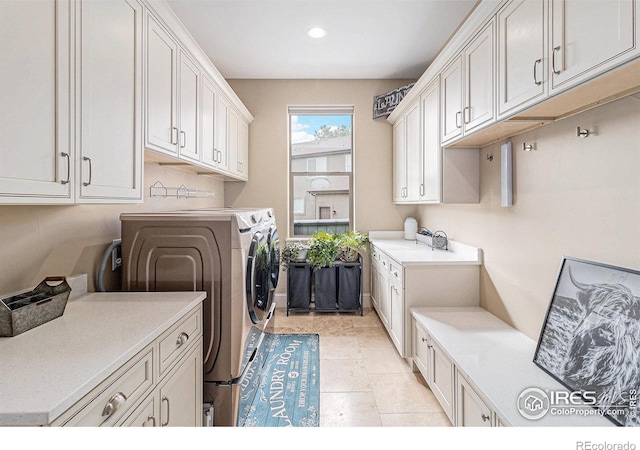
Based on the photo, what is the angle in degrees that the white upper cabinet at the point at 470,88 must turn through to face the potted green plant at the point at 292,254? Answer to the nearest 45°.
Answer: approximately 90° to its right

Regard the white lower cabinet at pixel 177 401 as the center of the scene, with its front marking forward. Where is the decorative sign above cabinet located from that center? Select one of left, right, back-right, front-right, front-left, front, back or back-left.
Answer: left

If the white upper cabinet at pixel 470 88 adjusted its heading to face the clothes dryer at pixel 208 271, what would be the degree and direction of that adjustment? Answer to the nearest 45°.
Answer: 0° — it already faces it

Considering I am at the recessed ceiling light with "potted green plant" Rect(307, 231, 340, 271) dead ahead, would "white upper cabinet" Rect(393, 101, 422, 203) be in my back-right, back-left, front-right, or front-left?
front-right

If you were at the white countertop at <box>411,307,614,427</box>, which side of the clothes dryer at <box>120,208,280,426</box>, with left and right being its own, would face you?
front

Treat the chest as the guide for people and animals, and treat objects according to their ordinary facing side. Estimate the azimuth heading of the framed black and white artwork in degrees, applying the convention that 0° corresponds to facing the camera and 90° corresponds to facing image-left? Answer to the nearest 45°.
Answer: approximately 45°

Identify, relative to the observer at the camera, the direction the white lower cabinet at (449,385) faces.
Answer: facing the viewer and to the left of the viewer

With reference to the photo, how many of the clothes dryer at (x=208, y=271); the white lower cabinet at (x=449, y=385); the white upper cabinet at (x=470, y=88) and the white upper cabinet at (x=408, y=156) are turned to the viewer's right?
1

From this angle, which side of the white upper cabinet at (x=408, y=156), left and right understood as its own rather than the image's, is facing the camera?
left

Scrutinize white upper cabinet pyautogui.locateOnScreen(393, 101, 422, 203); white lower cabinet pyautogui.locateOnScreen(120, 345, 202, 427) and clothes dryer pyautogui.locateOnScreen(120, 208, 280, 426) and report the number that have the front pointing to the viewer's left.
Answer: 1

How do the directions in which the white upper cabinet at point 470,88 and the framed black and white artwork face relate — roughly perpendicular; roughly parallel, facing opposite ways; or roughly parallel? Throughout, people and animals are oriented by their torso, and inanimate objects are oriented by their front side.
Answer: roughly parallel

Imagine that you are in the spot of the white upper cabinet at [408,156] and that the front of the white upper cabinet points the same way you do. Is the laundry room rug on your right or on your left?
on your left

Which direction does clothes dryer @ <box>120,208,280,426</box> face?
to the viewer's right

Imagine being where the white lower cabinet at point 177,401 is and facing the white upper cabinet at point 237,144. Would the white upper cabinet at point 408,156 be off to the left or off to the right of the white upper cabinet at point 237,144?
right

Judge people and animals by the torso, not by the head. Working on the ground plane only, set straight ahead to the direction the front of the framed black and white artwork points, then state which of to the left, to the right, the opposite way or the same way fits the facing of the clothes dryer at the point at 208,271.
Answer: the opposite way

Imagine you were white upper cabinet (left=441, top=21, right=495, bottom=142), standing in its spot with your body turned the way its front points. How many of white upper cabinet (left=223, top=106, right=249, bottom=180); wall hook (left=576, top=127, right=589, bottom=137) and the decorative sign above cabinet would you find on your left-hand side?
1

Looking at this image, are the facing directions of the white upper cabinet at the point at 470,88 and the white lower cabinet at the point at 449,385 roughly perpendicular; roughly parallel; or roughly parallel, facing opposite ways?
roughly parallel

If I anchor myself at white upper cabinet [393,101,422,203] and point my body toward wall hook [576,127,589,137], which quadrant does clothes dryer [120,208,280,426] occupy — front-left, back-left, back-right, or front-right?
front-right
